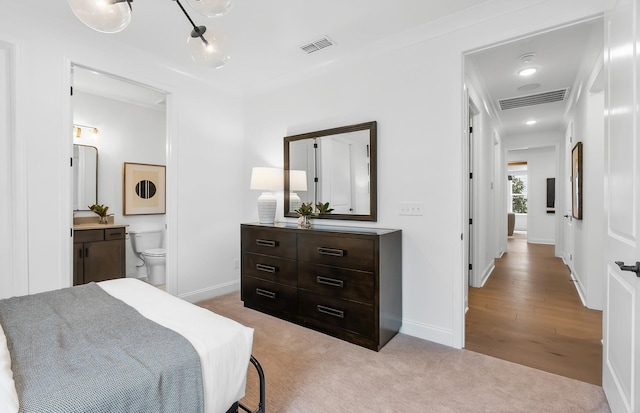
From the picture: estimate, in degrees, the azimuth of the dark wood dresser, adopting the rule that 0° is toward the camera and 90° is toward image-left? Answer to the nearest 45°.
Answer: approximately 45°

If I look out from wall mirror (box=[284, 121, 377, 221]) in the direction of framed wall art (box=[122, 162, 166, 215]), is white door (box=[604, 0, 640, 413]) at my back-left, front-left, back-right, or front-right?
back-left

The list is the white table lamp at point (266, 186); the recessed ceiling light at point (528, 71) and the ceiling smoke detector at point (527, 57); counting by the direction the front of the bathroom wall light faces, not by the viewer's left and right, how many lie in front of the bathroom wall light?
3
